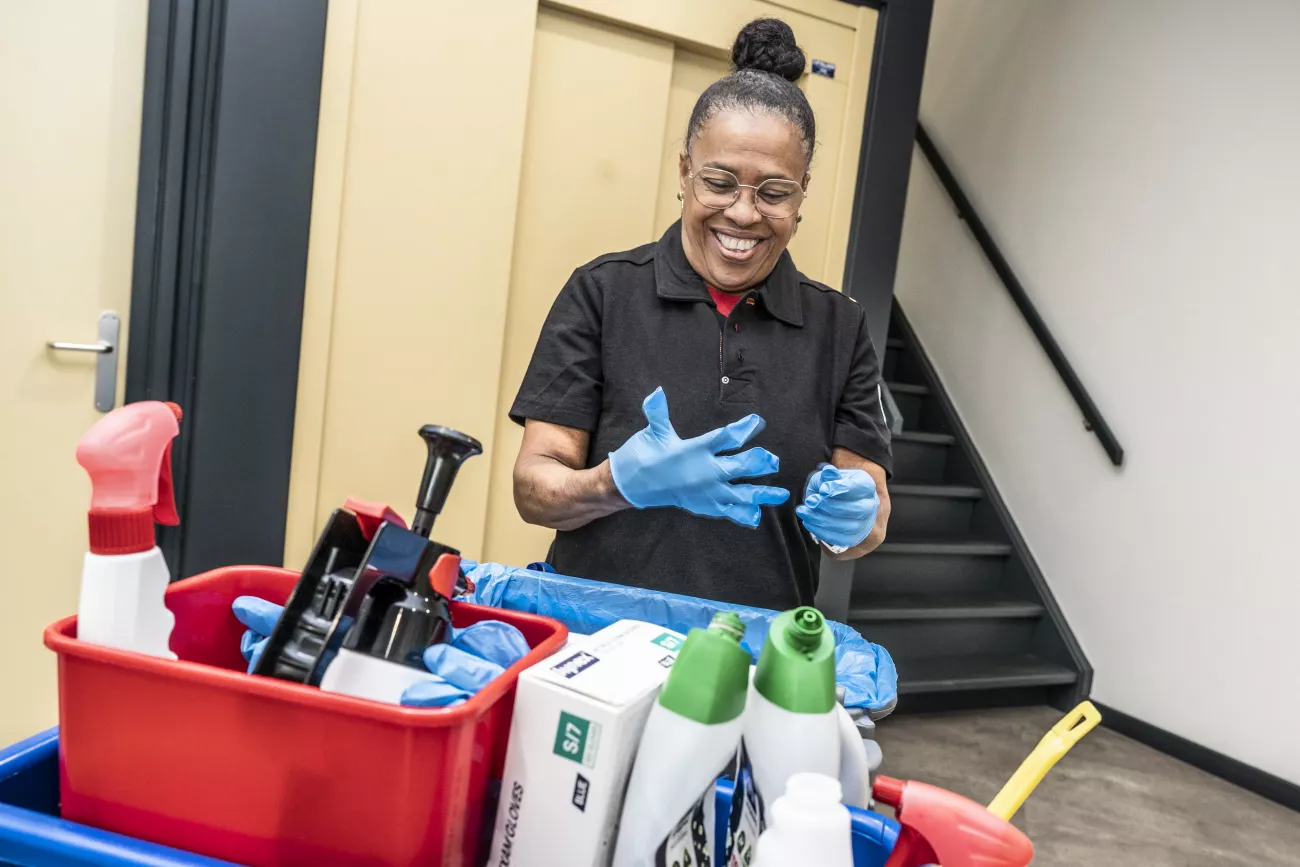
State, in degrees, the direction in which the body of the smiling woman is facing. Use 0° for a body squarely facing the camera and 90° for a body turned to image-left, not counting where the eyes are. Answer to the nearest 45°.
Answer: approximately 0°

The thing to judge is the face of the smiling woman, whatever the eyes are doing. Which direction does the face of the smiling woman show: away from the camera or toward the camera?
toward the camera

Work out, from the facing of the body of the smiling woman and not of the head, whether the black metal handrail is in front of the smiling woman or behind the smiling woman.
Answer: behind

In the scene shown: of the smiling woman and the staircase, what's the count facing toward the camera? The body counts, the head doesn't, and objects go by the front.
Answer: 2

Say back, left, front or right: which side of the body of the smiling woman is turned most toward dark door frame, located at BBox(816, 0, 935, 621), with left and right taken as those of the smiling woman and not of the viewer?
back

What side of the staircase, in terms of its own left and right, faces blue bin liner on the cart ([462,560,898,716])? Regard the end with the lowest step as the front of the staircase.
front

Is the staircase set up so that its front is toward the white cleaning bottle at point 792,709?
yes

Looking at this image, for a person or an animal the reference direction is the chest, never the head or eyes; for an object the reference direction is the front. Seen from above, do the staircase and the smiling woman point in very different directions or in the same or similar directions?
same or similar directions

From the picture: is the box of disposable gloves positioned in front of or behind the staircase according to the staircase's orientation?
in front

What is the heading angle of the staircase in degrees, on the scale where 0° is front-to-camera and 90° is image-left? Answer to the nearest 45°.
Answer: approximately 0°

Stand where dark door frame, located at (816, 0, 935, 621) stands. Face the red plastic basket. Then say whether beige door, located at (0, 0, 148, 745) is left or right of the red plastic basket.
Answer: right
